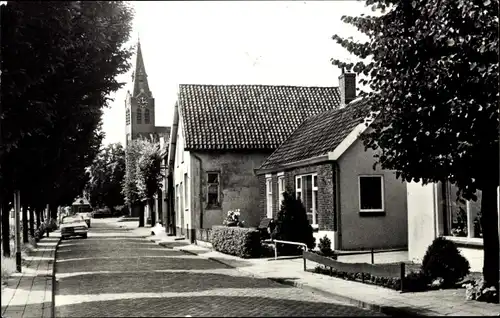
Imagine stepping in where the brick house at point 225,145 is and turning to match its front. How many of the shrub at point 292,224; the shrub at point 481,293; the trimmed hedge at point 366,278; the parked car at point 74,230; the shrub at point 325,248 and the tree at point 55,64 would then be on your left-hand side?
5

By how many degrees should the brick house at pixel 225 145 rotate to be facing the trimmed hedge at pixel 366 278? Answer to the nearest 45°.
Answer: approximately 90° to its left

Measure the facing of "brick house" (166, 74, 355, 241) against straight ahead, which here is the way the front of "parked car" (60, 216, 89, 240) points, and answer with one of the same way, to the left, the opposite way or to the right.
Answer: to the right

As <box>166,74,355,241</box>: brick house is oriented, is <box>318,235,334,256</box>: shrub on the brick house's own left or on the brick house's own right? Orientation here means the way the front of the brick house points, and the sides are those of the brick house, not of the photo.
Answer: on the brick house's own left

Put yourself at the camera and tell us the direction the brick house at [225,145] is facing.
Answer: facing to the left of the viewer

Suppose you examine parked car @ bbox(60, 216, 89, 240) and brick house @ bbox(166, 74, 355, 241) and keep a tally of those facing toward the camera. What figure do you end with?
1

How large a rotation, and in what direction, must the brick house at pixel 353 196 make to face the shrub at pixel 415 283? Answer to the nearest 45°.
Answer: approximately 45° to its left

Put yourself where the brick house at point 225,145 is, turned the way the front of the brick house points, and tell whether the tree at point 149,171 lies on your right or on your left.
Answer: on your right

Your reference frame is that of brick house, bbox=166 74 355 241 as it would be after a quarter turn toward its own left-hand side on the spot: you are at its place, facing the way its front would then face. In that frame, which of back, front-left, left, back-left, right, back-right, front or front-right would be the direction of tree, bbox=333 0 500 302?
front

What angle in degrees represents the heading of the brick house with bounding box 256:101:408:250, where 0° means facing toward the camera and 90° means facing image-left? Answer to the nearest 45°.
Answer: approximately 45°

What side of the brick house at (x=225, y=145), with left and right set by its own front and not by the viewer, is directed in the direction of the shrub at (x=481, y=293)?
left

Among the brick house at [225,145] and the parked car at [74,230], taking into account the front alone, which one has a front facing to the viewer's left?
the brick house
